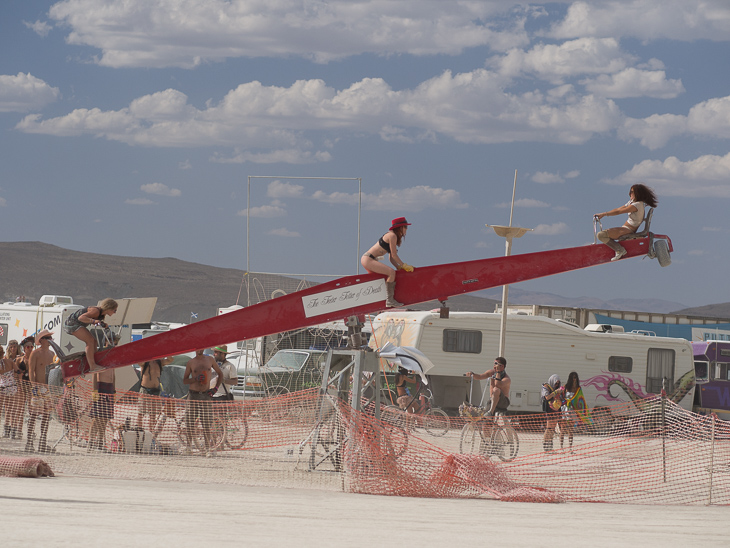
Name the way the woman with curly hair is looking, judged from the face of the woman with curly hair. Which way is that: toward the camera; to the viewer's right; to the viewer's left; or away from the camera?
to the viewer's left

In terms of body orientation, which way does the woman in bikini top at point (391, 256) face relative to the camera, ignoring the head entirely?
to the viewer's right

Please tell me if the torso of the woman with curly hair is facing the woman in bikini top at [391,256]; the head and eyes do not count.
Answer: yes

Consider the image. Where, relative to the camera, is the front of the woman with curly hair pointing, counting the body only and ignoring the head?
to the viewer's left

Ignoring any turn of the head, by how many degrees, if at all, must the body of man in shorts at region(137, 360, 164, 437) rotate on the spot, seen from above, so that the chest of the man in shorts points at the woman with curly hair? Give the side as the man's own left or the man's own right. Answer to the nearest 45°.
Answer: approximately 45° to the man's own left
